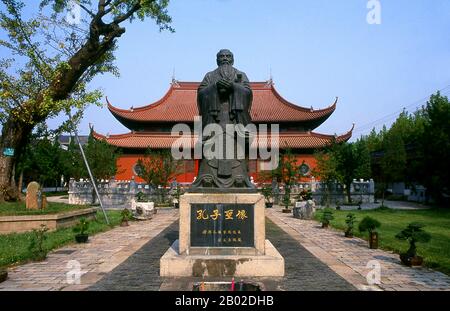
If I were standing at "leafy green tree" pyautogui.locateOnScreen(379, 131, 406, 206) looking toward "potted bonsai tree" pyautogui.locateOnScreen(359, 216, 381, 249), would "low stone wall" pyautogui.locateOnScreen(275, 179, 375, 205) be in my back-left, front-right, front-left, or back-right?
front-right

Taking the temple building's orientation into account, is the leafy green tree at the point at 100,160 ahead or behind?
ahead

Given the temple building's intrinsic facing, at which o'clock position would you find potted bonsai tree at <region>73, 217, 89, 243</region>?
The potted bonsai tree is roughly at 12 o'clock from the temple building.

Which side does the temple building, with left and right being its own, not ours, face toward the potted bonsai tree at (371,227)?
front

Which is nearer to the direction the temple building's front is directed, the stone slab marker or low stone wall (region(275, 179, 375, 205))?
the stone slab marker

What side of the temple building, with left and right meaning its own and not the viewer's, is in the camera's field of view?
front

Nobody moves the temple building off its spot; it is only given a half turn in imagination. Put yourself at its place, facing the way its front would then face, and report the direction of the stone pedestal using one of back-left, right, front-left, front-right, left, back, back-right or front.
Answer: back

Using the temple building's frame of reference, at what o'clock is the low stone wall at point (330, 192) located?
The low stone wall is roughly at 10 o'clock from the temple building.

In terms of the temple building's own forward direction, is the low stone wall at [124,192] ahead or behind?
ahead

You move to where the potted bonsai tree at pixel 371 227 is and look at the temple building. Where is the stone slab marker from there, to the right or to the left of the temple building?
left

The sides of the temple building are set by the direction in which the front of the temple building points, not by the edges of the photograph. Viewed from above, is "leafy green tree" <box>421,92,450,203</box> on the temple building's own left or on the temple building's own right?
on the temple building's own left

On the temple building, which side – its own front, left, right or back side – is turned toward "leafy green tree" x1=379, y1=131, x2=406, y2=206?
left

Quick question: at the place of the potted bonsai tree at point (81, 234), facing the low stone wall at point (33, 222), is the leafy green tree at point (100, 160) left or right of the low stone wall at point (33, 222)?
right
